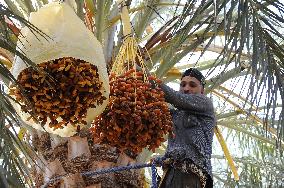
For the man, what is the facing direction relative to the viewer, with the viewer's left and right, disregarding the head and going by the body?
facing the viewer and to the left of the viewer

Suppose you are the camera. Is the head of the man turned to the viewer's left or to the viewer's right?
to the viewer's left
